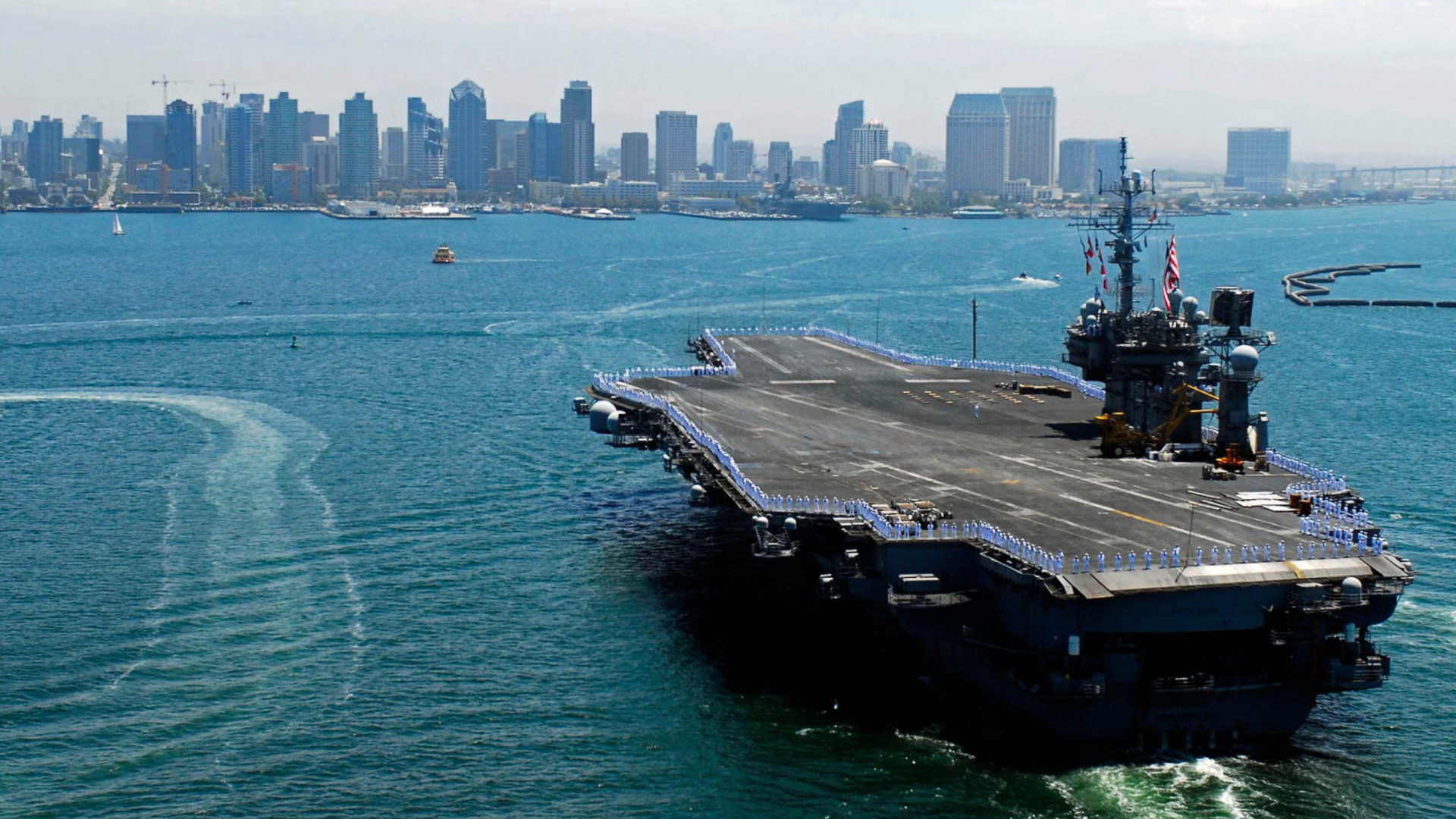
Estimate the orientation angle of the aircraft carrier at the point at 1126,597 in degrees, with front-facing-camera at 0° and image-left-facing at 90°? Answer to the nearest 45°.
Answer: approximately 135°
